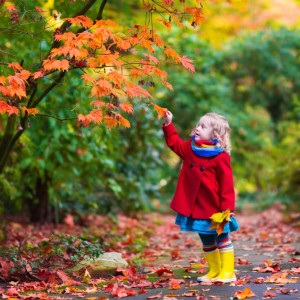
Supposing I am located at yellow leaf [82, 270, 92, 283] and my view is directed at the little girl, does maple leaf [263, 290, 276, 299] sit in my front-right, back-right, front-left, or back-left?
front-right

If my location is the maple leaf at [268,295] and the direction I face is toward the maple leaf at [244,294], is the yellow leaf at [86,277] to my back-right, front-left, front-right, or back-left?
front-right

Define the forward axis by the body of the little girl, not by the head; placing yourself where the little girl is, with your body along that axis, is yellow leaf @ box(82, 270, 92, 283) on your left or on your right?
on your right

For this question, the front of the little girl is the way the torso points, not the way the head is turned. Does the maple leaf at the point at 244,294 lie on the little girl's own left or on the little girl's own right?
on the little girl's own left

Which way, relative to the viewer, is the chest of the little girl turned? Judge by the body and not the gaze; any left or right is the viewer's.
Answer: facing the viewer and to the left of the viewer

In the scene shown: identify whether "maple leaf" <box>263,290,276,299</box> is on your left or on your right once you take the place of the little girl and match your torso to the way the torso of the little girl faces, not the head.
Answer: on your left
